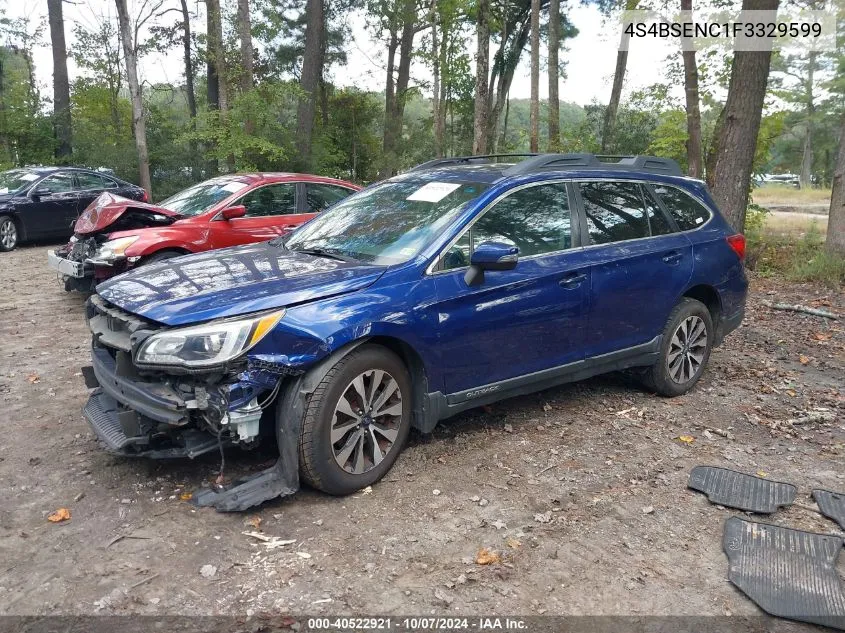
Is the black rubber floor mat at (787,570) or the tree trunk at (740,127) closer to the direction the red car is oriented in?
the black rubber floor mat

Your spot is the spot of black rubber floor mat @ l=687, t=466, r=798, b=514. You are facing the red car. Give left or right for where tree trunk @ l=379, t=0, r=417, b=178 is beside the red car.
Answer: right

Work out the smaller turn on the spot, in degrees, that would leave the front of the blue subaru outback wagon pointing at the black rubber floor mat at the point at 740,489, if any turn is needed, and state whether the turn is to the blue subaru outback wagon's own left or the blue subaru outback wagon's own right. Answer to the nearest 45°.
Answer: approximately 135° to the blue subaru outback wagon's own left

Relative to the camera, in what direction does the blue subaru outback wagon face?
facing the viewer and to the left of the viewer

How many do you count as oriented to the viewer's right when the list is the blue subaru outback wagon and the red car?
0

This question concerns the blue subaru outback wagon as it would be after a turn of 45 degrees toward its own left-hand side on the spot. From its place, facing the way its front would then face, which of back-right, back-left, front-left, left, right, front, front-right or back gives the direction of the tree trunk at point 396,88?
back

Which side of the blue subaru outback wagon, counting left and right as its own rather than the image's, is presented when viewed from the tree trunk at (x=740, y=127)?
back

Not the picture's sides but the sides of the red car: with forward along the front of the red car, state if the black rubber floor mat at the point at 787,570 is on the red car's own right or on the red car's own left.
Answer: on the red car's own left

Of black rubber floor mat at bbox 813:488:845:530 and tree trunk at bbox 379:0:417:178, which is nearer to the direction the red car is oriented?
the black rubber floor mat
